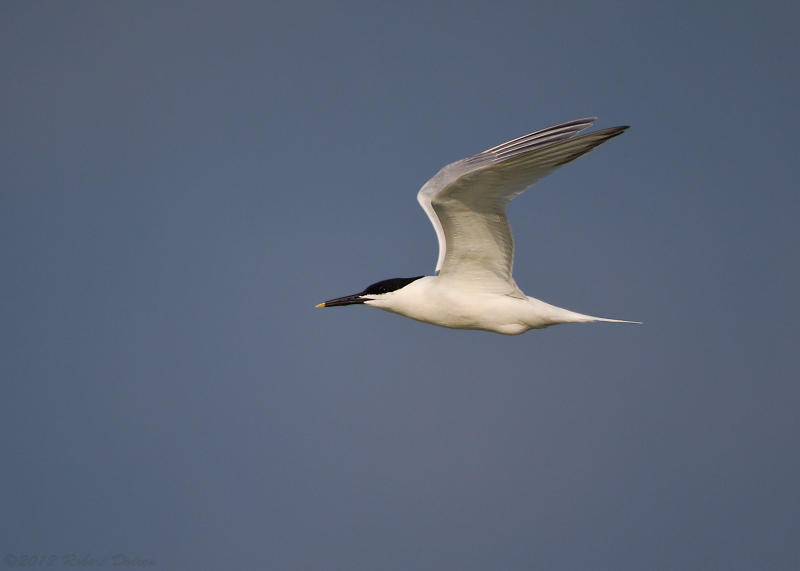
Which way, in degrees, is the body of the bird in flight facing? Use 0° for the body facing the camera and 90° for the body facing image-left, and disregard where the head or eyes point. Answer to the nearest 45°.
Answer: approximately 90°
